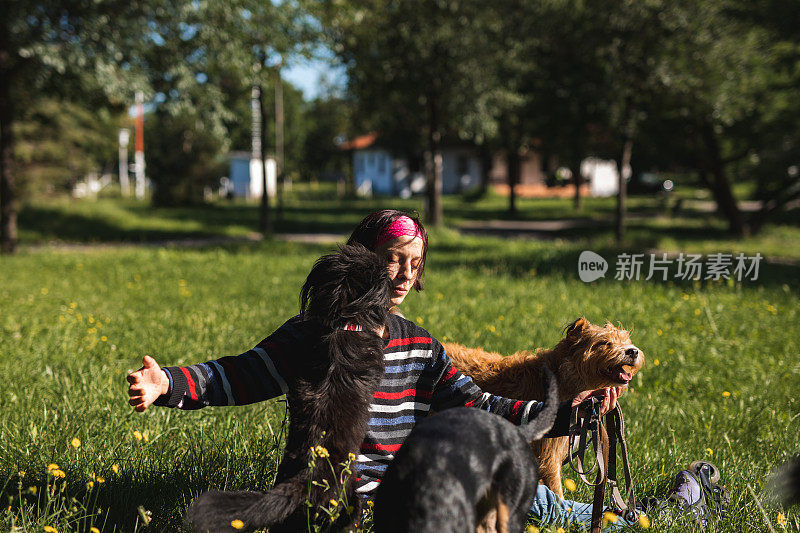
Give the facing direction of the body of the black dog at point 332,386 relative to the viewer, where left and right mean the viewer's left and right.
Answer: facing away from the viewer and to the right of the viewer

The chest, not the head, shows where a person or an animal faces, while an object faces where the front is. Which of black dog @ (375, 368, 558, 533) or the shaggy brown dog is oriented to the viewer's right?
the shaggy brown dog

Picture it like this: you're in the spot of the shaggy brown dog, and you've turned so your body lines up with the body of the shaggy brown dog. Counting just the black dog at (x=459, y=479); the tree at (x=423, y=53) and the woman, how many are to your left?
1

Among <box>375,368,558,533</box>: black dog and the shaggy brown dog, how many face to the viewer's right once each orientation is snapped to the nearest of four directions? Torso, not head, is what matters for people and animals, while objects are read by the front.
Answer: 1

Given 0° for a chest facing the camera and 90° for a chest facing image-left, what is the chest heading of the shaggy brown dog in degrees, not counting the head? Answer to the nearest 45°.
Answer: approximately 270°

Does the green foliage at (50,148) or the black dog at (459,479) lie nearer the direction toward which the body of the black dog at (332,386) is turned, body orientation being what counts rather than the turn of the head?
the green foliage

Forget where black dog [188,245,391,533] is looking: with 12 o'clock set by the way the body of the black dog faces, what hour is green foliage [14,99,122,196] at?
The green foliage is roughly at 10 o'clock from the black dog.

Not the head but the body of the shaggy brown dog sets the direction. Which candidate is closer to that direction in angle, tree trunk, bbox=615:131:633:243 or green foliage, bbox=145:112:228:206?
the tree trunk

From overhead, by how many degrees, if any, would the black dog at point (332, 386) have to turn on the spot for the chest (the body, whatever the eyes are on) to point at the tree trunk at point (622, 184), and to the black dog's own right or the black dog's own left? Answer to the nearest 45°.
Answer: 0° — it already faces it

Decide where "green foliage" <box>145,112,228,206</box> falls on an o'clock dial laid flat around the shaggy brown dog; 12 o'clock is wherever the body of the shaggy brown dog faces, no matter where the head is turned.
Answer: The green foliage is roughly at 8 o'clock from the shaggy brown dog.

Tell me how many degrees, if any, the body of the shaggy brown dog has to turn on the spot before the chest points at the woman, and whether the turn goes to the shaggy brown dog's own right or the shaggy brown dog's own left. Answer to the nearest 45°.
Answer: approximately 135° to the shaggy brown dog's own right
